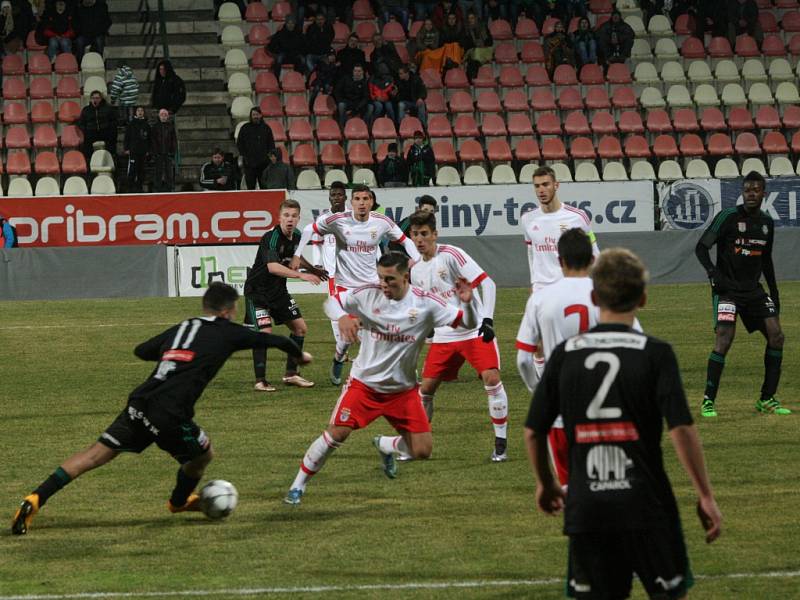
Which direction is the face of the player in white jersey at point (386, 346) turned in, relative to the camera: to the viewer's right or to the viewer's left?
to the viewer's left

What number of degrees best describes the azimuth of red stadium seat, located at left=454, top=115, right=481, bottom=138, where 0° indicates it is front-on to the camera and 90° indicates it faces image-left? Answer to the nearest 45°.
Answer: approximately 0°

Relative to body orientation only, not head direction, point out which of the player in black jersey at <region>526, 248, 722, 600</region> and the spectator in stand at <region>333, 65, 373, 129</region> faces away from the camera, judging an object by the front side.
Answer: the player in black jersey

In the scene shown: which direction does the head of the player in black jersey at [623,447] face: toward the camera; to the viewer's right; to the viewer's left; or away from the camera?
away from the camera

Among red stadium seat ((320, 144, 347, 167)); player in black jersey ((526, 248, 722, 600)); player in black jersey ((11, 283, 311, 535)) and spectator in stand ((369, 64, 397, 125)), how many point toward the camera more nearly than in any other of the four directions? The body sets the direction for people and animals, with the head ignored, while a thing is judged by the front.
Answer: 2

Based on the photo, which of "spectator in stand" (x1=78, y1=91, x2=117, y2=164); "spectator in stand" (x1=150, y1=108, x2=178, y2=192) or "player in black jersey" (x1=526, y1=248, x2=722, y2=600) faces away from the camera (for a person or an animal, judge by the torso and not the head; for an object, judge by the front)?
the player in black jersey

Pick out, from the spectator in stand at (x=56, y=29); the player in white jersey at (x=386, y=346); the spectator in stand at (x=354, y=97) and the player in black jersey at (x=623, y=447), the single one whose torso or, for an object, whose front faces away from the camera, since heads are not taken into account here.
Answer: the player in black jersey

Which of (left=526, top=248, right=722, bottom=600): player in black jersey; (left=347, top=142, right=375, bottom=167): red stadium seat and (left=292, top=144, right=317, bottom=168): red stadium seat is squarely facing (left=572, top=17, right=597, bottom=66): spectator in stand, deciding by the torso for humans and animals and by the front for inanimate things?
the player in black jersey

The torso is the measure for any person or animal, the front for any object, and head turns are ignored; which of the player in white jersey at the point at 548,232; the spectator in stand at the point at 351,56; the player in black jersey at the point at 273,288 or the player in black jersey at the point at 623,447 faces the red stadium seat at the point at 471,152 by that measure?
the player in black jersey at the point at 623,447

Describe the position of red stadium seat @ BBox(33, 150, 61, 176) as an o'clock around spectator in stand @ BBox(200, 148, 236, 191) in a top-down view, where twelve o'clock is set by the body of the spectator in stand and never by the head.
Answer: The red stadium seat is roughly at 4 o'clock from the spectator in stand.

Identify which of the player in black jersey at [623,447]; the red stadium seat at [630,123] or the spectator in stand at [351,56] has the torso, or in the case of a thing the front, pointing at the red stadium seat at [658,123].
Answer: the player in black jersey

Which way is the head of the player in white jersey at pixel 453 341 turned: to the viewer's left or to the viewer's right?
to the viewer's left

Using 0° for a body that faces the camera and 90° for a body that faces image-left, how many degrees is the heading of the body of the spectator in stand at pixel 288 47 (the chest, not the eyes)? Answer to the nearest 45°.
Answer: approximately 0°

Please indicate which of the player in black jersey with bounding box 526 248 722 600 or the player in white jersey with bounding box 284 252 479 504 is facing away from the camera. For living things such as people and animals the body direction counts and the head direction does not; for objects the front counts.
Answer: the player in black jersey
